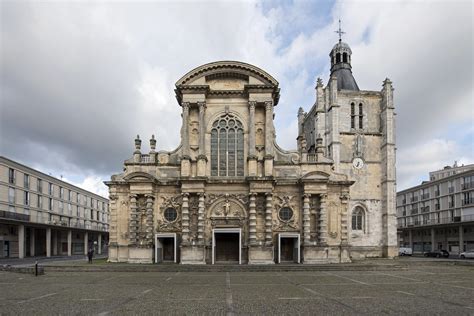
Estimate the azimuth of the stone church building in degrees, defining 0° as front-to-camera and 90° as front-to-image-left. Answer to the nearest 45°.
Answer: approximately 0°
